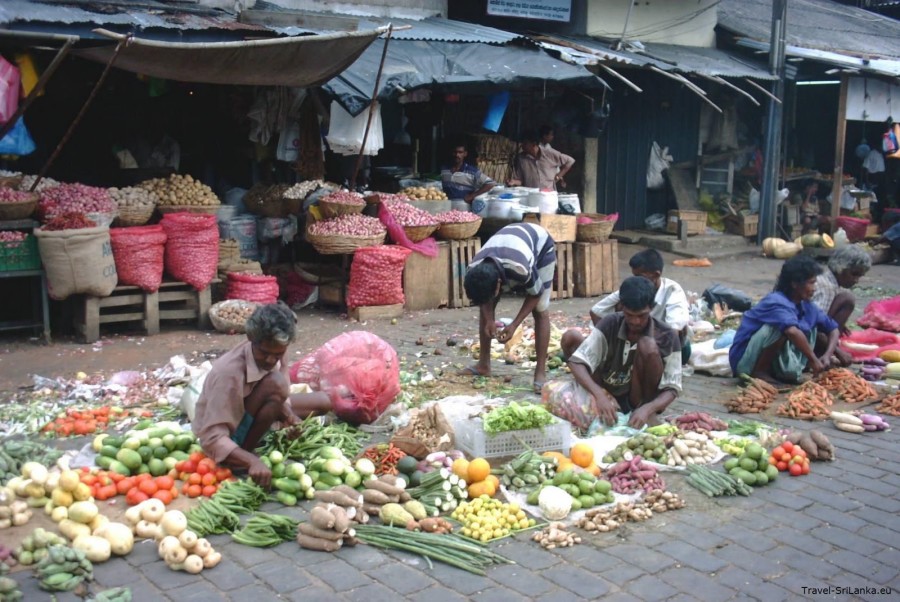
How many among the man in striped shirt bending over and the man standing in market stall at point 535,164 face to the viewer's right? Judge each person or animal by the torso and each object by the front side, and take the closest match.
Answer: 0

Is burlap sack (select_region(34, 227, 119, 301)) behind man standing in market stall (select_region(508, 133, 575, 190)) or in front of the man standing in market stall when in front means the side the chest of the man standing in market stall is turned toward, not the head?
in front

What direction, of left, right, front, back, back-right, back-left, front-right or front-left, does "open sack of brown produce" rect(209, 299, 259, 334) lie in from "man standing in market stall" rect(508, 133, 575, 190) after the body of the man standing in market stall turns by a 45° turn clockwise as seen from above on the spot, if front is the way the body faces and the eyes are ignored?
front

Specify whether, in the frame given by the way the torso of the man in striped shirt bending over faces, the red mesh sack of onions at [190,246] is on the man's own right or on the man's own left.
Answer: on the man's own right

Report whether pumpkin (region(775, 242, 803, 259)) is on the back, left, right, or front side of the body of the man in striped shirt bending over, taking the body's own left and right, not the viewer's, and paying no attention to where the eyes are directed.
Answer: back

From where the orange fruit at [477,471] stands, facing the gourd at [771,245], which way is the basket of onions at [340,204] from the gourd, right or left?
left

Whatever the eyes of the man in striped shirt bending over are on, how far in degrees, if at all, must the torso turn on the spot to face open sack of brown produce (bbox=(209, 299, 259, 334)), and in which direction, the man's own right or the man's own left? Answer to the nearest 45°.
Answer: approximately 90° to the man's own right

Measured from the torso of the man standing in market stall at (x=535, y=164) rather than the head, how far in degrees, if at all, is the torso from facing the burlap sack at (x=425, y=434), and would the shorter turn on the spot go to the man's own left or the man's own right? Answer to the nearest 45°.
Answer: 0° — they already face it

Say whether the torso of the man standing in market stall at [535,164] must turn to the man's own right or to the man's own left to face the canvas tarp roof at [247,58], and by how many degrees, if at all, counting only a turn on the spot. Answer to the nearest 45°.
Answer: approximately 45° to the man's own right

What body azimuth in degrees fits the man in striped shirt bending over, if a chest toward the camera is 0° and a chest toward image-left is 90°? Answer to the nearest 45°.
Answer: approximately 45°

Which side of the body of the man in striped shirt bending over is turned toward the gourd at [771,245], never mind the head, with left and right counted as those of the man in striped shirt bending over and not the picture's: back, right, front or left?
back

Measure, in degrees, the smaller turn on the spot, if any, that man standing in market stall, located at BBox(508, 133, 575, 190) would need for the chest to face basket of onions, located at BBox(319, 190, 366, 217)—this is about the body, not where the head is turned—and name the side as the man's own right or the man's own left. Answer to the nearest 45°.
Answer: approximately 45° to the man's own right

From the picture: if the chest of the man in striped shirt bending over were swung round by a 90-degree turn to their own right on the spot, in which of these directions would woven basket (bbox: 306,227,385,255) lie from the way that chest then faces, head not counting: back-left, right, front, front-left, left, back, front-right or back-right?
front

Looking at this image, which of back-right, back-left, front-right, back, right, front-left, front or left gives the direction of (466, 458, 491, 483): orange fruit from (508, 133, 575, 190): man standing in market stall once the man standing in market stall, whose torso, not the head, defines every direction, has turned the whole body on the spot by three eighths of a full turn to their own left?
back-right

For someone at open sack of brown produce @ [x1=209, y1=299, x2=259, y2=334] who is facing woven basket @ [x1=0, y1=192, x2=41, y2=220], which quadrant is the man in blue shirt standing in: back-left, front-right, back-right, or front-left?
back-right

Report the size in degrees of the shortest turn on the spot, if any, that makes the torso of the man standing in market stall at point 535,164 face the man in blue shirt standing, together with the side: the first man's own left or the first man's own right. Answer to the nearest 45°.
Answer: approximately 45° to the first man's own right

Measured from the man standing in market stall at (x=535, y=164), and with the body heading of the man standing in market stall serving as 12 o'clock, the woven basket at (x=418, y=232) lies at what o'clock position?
The woven basket is roughly at 1 o'clock from the man standing in market stall.

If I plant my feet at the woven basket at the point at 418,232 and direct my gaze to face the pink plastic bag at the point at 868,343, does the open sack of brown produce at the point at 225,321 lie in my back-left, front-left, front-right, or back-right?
back-right

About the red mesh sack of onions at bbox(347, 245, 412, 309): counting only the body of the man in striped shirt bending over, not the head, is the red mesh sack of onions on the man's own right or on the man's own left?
on the man's own right
